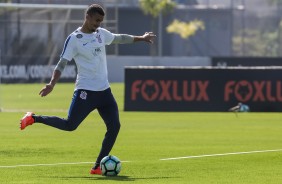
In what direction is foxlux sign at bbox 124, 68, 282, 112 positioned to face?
toward the camera

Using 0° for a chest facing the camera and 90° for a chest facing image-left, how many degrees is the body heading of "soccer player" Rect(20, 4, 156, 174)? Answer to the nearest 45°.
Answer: approximately 315°

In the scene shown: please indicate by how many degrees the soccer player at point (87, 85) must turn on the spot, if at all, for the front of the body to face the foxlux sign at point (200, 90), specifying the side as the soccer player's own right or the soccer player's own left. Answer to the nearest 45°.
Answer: approximately 135° to the soccer player's own left

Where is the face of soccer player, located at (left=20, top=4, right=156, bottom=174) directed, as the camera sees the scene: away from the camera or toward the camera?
toward the camera

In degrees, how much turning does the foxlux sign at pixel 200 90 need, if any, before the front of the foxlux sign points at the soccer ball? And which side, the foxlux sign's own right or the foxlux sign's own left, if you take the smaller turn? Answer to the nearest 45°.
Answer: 0° — it already faces it

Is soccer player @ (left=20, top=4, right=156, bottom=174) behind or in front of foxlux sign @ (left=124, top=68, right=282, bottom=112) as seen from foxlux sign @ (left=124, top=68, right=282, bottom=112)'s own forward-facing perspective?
in front

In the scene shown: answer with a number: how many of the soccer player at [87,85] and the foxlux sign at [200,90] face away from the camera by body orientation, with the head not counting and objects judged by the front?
0
